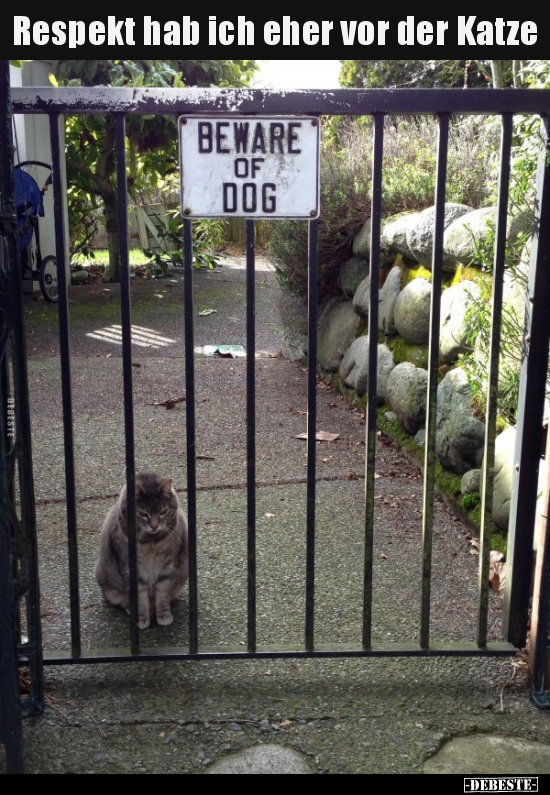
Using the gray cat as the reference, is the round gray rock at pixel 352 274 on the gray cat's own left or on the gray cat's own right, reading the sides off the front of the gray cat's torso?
on the gray cat's own left

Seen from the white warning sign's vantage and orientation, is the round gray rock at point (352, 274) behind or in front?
behind

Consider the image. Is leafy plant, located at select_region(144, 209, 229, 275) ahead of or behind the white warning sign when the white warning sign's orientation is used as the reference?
behind

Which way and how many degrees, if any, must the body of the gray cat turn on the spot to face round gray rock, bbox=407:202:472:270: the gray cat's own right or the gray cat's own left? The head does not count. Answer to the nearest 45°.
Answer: approximately 90° to the gray cat's own left

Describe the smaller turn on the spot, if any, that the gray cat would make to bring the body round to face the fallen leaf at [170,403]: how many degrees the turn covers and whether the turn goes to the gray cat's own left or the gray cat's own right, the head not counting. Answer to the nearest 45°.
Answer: approximately 135° to the gray cat's own left

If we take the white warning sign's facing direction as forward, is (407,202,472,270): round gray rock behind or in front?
behind

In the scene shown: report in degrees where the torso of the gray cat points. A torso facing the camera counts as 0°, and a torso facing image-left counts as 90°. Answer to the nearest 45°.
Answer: approximately 315°

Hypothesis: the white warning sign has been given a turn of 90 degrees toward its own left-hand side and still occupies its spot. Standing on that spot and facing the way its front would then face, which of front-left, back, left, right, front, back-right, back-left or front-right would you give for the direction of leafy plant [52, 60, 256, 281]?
left

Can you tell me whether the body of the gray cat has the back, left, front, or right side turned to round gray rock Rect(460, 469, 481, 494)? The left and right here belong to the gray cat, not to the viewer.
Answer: left

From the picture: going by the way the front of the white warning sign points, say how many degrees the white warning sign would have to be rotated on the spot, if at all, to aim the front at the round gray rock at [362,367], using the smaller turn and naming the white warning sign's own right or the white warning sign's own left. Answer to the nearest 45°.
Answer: approximately 180°
